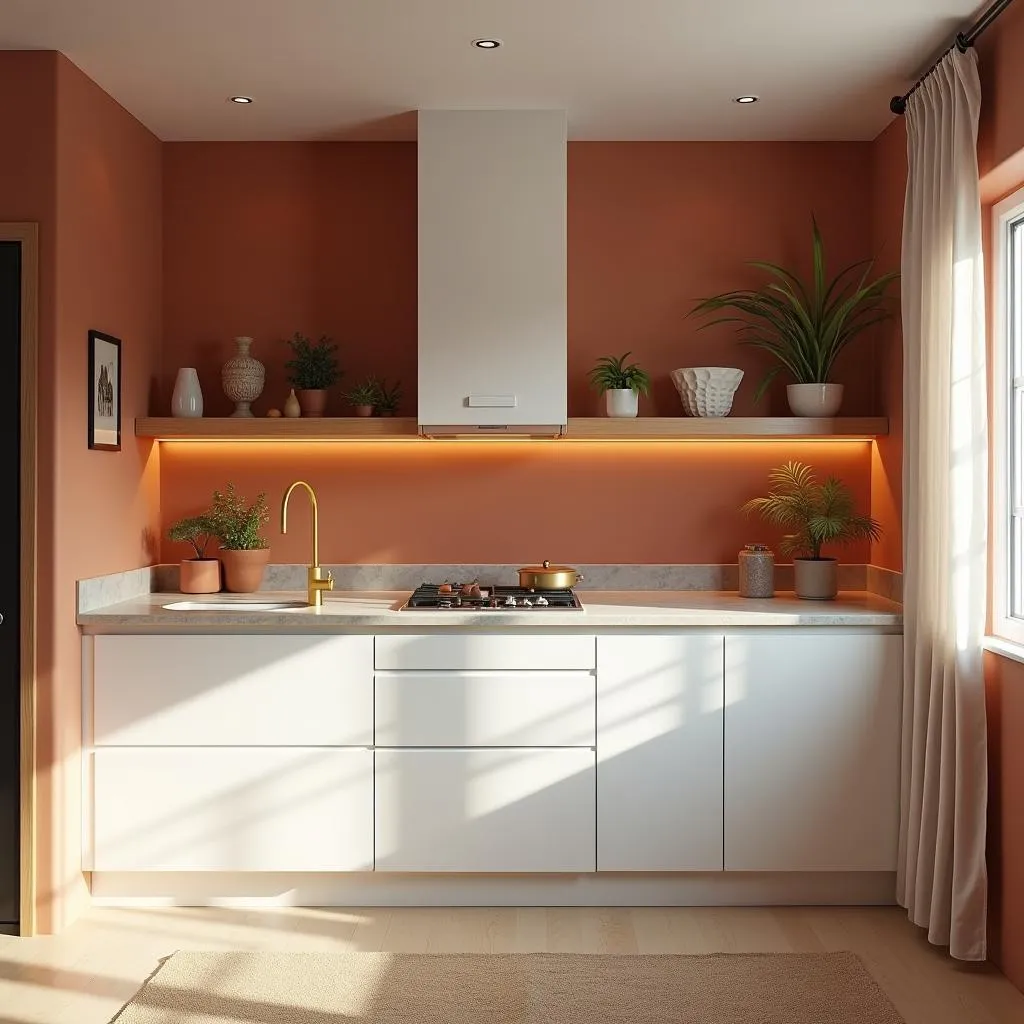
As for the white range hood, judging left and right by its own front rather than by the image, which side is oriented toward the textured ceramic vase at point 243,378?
right

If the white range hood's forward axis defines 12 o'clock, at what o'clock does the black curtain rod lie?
The black curtain rod is roughly at 10 o'clock from the white range hood.

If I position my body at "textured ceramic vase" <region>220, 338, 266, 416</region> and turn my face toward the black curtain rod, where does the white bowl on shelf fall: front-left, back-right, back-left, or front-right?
front-left

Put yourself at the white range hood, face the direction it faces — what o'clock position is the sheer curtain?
The sheer curtain is roughly at 10 o'clock from the white range hood.

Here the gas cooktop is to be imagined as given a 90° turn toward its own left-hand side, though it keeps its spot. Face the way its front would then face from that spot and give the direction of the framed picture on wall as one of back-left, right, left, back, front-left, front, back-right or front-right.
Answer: back

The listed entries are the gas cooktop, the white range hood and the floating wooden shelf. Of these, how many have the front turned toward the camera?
3

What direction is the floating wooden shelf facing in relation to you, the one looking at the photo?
facing the viewer

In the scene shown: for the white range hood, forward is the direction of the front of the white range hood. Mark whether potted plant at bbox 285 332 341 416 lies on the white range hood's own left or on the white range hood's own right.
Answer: on the white range hood's own right

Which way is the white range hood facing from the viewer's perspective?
toward the camera
